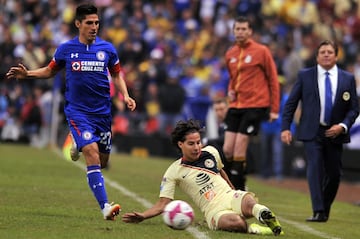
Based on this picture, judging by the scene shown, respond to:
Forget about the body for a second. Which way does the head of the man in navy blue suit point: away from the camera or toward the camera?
toward the camera

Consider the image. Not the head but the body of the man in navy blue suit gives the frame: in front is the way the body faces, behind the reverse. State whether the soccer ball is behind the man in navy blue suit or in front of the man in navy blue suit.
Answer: in front

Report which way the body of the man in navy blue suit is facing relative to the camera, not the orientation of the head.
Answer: toward the camera

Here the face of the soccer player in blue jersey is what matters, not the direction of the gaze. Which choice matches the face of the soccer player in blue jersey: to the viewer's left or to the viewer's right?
to the viewer's right

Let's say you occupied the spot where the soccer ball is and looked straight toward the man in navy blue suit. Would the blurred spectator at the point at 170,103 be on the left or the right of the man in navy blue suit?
left

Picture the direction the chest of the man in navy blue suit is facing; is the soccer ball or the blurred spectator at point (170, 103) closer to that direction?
the soccer ball

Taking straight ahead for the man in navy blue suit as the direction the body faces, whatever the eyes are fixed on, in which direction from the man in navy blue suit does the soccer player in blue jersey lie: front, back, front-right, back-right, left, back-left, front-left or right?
front-right

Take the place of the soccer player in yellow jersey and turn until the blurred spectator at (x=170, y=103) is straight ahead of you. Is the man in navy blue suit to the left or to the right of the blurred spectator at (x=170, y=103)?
right

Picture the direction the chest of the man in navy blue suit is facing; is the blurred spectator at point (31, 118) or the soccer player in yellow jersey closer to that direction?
the soccer player in yellow jersey

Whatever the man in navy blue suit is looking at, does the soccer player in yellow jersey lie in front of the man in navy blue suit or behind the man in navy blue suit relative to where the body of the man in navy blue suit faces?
in front

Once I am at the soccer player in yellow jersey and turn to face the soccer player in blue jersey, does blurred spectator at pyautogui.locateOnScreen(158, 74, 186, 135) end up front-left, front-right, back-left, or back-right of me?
front-right
